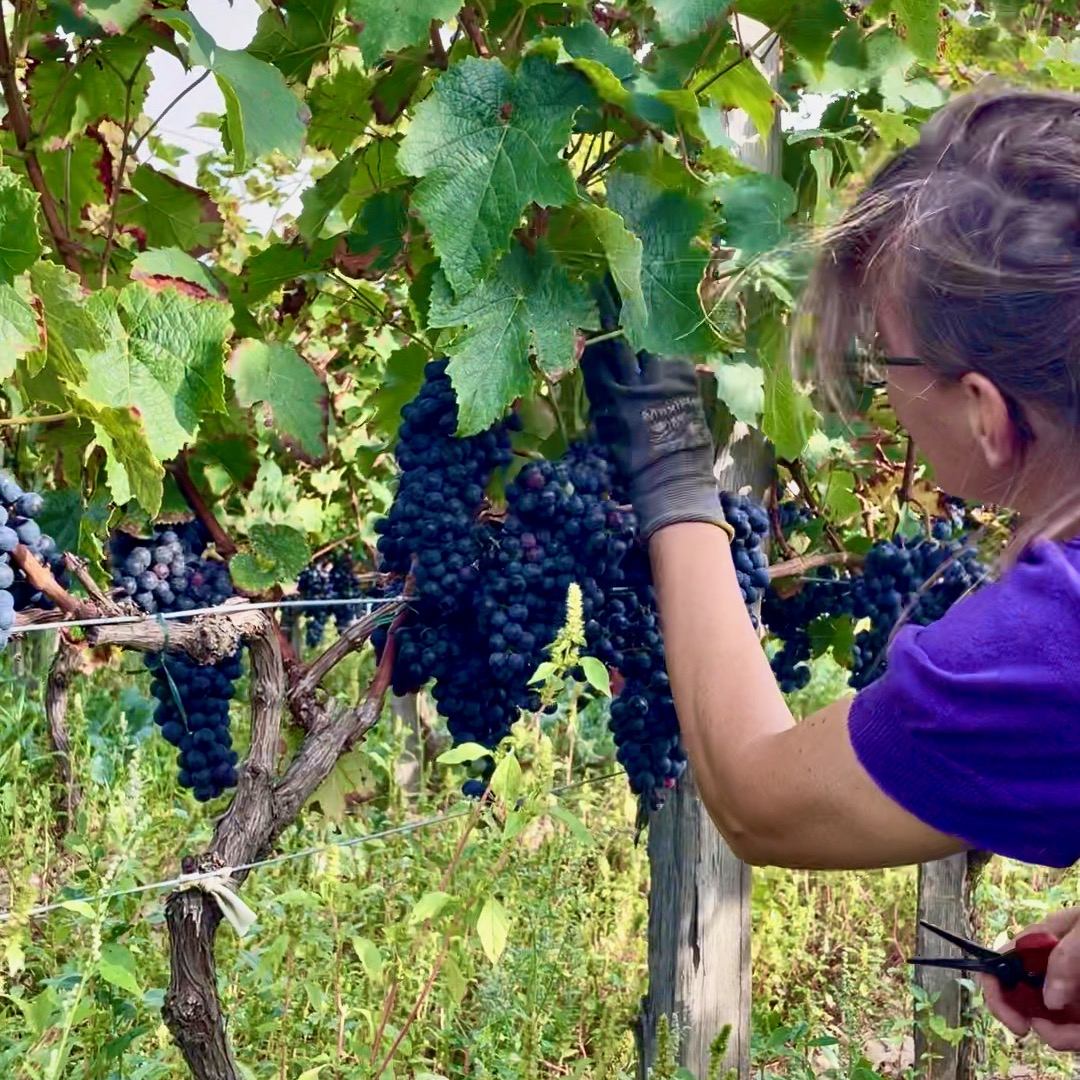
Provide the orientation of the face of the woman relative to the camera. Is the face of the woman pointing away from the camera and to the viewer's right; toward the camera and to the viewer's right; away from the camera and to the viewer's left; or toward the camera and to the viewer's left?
away from the camera and to the viewer's left

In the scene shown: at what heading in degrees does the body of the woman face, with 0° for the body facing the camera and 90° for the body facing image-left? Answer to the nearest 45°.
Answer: approximately 135°

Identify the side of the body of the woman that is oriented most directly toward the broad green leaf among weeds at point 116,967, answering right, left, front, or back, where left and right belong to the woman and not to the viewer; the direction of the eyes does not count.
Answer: front

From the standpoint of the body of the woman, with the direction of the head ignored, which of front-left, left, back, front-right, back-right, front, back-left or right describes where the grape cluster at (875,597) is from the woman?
front-right

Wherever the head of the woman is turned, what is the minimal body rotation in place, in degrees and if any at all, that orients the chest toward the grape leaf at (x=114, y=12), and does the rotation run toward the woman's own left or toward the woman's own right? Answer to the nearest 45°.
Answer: approximately 45° to the woman's own left

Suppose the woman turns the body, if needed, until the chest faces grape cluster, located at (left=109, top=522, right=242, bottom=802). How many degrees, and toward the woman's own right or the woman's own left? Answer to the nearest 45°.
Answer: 0° — they already face it
